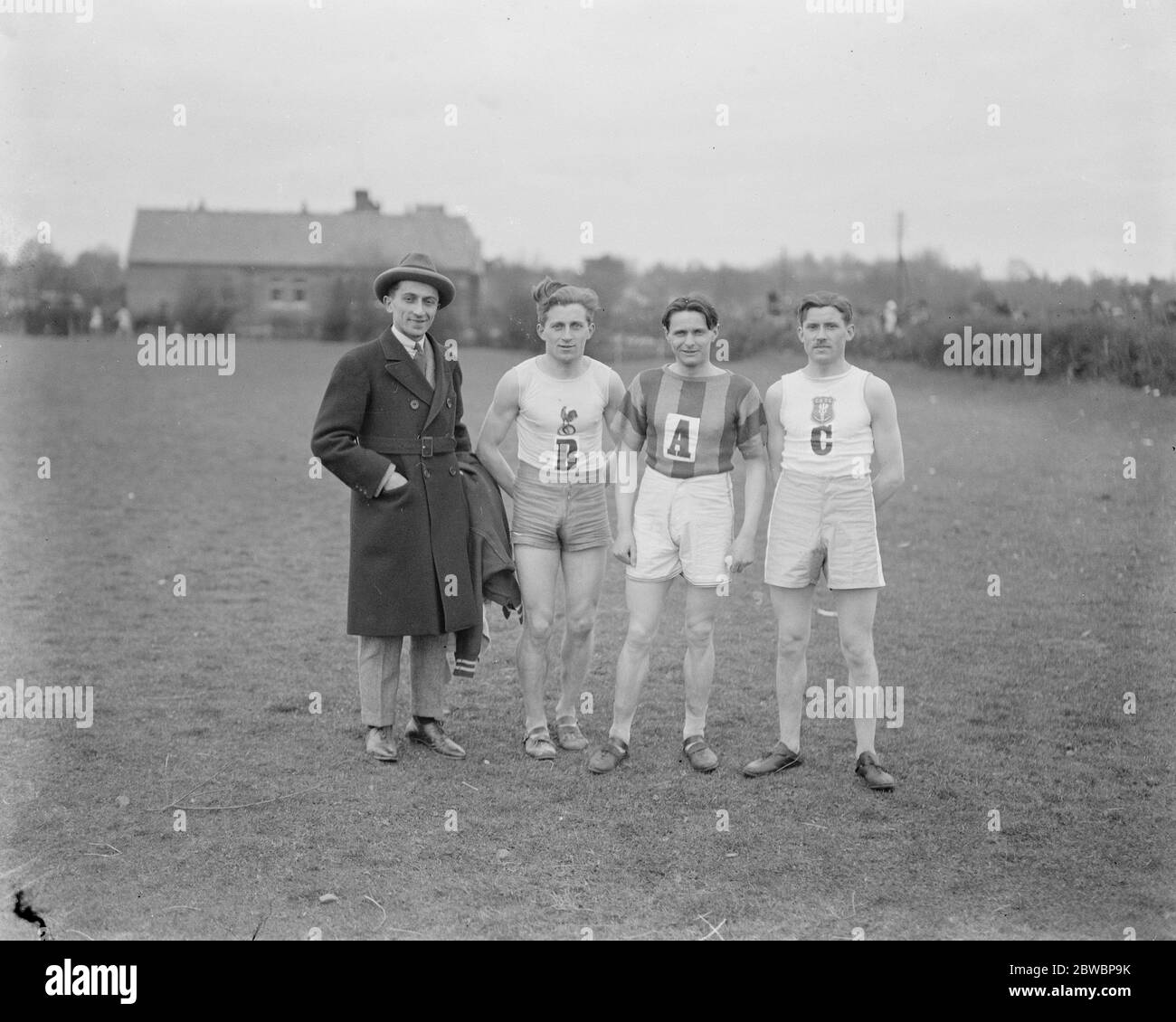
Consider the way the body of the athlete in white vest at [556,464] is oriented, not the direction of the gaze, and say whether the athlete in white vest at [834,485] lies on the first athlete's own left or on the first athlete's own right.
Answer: on the first athlete's own left

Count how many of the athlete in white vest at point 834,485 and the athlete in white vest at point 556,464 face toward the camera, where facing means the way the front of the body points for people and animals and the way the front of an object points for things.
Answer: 2

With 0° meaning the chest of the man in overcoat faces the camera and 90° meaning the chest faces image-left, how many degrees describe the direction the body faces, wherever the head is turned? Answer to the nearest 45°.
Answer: approximately 315°

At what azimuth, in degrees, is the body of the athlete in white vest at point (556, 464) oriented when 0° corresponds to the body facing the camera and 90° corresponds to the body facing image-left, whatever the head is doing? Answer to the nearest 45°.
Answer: approximately 0°

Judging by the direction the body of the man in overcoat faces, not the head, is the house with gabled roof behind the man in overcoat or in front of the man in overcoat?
behind

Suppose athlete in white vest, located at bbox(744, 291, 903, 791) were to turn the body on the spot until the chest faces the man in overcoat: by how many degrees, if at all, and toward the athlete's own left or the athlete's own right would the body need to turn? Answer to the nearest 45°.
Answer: approximately 90° to the athlete's own right

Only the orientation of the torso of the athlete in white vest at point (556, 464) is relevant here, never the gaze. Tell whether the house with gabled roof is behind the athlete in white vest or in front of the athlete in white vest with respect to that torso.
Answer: behind
